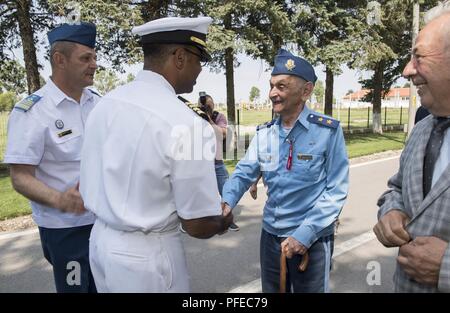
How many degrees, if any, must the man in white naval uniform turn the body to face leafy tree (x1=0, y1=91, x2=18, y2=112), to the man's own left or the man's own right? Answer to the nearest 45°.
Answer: approximately 45° to the man's own left

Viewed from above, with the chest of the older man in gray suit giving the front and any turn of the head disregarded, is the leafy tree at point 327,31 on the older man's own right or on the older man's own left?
on the older man's own right

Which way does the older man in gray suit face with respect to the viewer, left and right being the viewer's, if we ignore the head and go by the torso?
facing the viewer and to the left of the viewer

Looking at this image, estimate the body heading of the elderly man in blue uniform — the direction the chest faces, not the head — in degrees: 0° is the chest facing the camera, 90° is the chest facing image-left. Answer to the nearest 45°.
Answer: approximately 45°

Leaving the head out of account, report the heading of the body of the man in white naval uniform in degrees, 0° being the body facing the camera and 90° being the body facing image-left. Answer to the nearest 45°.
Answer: approximately 225°

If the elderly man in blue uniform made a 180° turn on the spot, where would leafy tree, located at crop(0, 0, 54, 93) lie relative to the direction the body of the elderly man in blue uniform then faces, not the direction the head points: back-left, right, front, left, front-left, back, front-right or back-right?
left

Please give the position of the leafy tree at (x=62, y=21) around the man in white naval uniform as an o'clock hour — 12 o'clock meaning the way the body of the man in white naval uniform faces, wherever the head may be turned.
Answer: The leafy tree is roughly at 10 o'clock from the man in white naval uniform.

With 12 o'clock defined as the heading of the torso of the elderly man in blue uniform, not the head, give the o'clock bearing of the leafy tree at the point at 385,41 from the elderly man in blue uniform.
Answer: The leafy tree is roughly at 5 o'clock from the elderly man in blue uniform.

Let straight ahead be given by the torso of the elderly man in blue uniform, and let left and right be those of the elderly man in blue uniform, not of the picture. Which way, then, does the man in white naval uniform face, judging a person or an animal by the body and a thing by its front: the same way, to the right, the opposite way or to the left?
the opposite way

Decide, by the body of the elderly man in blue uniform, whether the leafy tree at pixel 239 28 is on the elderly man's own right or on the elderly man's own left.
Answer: on the elderly man's own right

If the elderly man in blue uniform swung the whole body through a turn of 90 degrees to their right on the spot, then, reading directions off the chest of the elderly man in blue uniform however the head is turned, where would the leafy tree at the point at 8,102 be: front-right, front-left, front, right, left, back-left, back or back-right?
front

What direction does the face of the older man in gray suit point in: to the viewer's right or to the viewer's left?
to the viewer's left

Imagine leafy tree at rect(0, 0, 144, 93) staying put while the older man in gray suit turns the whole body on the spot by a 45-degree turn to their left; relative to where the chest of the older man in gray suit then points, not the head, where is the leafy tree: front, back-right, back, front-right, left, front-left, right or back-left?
back-right

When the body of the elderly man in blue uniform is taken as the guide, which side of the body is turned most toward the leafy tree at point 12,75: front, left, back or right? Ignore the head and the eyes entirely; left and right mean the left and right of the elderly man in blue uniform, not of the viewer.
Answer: right

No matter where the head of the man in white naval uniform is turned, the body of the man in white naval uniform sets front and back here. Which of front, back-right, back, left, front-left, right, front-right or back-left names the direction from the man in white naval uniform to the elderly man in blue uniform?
front

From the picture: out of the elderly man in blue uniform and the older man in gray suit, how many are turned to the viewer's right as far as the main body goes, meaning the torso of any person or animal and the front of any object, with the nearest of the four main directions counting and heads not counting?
0

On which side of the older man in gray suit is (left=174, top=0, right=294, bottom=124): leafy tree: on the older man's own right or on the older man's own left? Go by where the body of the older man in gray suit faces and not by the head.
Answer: on the older man's own right

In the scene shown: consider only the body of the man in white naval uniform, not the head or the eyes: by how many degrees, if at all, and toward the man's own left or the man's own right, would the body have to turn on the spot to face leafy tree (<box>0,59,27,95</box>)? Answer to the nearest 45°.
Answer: approximately 45° to the man's own left
